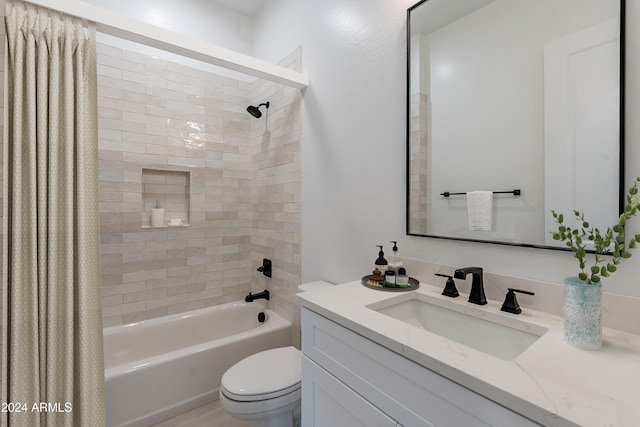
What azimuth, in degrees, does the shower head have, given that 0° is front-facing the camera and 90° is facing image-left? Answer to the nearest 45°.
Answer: approximately 45°

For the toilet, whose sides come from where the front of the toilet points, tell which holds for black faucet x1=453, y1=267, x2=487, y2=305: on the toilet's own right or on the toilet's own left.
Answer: on the toilet's own left

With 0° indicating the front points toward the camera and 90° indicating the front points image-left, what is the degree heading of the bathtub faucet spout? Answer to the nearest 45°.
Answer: approximately 45°

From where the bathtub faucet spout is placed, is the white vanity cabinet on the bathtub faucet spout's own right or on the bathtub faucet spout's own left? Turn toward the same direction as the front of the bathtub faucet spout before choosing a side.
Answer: on the bathtub faucet spout's own left

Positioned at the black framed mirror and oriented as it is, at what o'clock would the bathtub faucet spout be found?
The bathtub faucet spout is roughly at 2 o'clock from the black framed mirror.

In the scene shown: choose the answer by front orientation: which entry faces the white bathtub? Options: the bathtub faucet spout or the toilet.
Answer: the bathtub faucet spout
